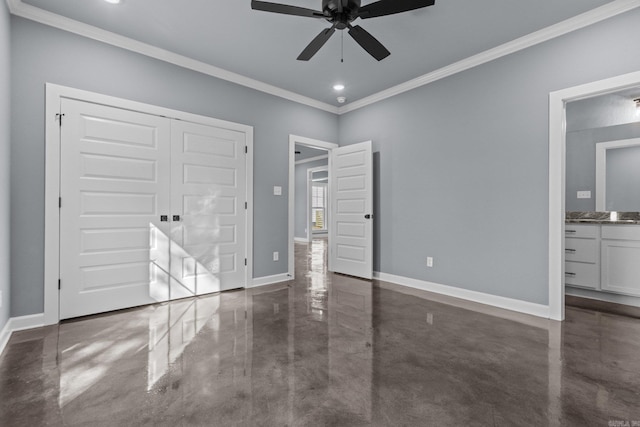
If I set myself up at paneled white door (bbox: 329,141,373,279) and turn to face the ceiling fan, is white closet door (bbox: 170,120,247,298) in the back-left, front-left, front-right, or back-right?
front-right

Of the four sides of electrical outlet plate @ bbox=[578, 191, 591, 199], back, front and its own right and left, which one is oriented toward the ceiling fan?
front

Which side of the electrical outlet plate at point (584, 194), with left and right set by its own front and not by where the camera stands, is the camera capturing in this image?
front

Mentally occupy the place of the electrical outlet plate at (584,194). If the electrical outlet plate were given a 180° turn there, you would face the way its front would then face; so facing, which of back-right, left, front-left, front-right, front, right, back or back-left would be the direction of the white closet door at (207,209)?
back-left

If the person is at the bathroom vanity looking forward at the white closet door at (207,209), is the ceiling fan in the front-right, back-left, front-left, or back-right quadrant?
front-left

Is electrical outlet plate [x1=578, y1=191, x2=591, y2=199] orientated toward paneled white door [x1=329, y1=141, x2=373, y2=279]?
no

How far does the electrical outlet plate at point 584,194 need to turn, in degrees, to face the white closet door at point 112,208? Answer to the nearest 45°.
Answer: approximately 45° to its right
